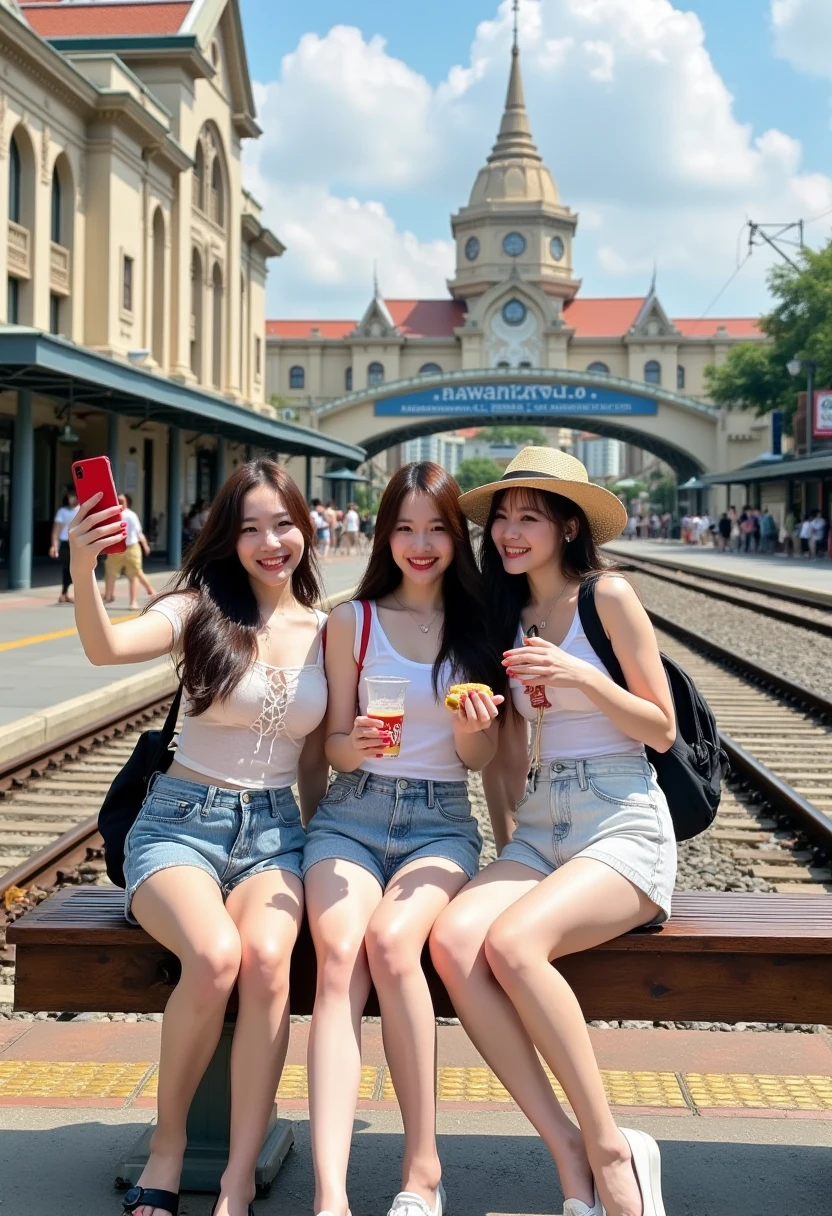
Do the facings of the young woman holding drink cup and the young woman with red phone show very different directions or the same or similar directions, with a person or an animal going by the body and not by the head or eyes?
same or similar directions

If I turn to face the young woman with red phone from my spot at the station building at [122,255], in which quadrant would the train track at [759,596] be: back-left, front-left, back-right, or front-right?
front-left

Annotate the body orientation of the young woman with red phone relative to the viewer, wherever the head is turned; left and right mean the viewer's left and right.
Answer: facing the viewer

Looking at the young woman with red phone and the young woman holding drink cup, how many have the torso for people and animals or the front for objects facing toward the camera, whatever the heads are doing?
2

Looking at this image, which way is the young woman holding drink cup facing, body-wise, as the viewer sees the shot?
toward the camera

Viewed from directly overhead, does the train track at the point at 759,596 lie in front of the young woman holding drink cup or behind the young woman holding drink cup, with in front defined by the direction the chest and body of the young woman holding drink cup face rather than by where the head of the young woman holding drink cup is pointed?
behind

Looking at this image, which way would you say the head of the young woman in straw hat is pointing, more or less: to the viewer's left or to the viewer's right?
to the viewer's left

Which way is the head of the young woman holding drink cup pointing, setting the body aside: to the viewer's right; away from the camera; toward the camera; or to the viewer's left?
toward the camera

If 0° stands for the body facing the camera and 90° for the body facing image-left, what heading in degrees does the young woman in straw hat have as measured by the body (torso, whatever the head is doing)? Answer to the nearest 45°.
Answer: approximately 45°

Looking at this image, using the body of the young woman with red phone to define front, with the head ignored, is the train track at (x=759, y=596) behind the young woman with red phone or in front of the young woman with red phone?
behind

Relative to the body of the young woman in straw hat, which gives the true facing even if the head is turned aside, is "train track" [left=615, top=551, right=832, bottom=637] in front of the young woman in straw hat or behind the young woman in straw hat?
behind
